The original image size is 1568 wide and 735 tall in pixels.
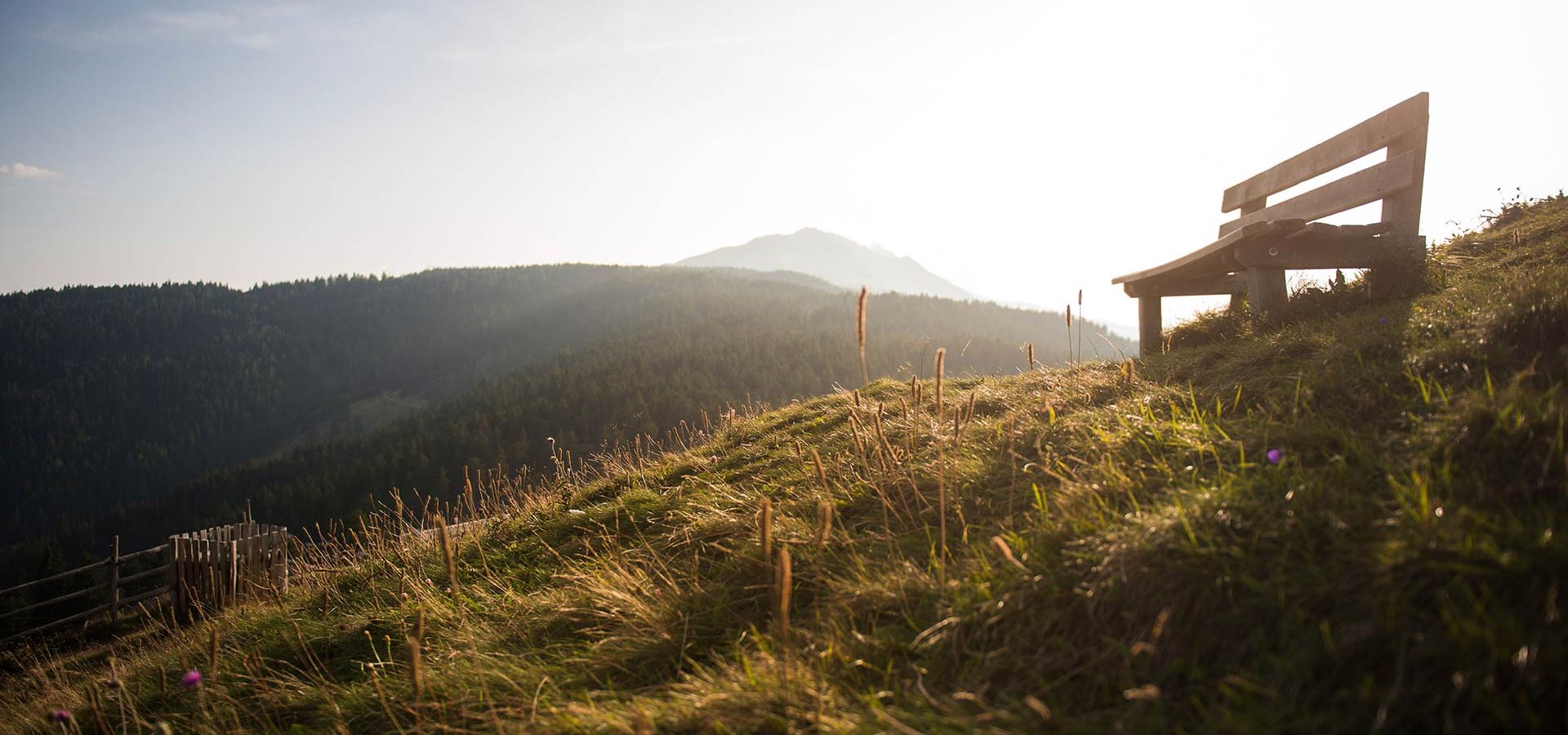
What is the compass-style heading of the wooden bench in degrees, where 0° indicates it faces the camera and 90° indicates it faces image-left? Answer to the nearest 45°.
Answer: approximately 45°

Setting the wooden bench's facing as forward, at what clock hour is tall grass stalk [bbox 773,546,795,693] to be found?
The tall grass stalk is roughly at 11 o'clock from the wooden bench.
